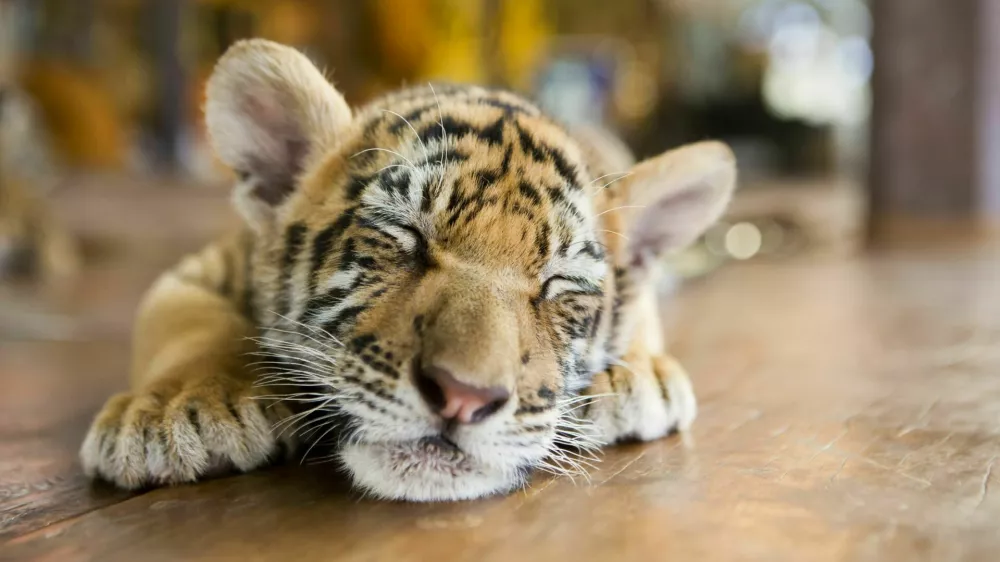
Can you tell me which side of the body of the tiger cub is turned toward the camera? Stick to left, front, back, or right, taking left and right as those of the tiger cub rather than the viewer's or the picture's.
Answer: front
